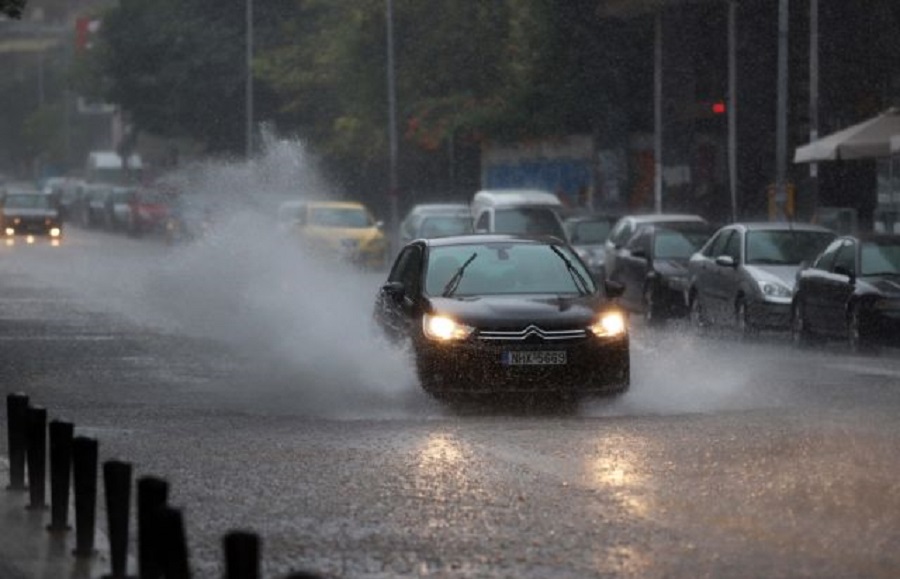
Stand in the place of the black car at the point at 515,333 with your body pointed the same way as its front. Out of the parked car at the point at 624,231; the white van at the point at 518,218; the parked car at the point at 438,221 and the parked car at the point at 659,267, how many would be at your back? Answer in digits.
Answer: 4

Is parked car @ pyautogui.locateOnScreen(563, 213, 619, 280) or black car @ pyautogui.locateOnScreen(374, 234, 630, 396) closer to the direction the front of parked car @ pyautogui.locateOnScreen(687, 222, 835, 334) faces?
the black car

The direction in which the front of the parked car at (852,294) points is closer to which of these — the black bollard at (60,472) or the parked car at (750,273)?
the black bollard

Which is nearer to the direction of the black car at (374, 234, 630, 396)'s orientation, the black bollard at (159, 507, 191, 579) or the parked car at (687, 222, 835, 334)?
the black bollard

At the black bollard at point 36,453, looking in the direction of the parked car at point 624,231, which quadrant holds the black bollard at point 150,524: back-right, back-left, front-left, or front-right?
back-right

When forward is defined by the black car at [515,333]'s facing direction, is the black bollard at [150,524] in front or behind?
in front

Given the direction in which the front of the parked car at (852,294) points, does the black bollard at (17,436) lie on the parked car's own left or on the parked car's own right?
on the parked car's own right

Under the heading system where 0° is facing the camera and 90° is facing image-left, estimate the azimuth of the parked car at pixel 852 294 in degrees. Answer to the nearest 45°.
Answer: approximately 315°

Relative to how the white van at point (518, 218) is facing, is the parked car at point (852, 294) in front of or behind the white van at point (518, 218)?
in front

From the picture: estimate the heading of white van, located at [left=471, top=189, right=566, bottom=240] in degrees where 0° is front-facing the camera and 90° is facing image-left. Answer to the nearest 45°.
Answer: approximately 315°

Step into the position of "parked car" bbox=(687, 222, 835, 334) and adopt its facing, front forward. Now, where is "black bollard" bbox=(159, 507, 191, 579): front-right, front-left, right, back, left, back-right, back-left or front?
front-right

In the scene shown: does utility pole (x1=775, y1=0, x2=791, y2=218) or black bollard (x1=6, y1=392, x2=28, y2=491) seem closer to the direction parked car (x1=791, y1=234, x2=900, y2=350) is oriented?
the black bollard

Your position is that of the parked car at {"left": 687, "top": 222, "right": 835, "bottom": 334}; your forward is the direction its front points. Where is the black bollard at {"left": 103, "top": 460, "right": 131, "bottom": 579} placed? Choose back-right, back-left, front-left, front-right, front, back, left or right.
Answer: front-right
